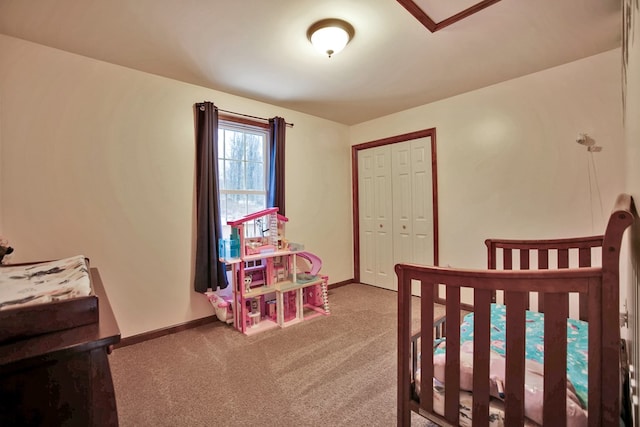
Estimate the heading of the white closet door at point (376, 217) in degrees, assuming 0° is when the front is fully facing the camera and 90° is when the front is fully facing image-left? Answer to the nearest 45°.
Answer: approximately 45°

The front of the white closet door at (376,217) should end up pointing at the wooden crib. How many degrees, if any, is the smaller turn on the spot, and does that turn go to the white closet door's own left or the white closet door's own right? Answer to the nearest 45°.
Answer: approximately 45° to the white closet door's own left

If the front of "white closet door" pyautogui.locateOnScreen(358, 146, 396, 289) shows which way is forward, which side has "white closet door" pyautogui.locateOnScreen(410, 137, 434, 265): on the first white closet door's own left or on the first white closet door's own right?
on the first white closet door's own left

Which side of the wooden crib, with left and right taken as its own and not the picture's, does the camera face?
left

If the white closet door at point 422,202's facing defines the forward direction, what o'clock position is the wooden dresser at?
The wooden dresser is roughly at 11 o'clock from the white closet door.

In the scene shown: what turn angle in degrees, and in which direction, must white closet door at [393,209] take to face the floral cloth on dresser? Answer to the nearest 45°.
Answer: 0° — it already faces it

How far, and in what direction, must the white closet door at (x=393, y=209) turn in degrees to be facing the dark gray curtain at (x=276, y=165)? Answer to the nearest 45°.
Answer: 0° — it already faces it

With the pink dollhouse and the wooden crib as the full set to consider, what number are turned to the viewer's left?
1

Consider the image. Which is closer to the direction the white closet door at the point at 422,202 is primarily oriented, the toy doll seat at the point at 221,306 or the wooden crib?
the toy doll seat

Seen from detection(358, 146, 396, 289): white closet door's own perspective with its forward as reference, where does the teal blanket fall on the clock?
The teal blanket is roughly at 10 o'clock from the white closet door.
